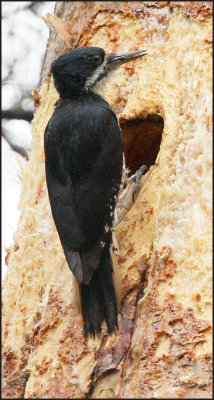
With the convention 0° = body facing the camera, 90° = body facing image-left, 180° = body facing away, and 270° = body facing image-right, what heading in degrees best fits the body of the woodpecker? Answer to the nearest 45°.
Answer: approximately 225°
